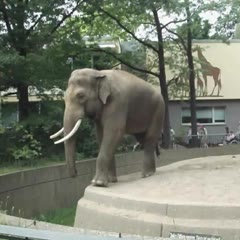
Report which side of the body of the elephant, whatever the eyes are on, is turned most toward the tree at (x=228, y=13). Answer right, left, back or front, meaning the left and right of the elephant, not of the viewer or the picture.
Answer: back

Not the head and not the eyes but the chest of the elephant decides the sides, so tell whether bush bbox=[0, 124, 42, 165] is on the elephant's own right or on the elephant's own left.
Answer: on the elephant's own right

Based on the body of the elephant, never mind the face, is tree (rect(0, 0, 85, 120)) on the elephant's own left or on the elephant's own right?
on the elephant's own right

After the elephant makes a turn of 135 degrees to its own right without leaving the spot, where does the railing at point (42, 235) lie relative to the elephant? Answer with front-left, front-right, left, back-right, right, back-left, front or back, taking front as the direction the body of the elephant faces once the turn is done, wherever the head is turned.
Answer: back

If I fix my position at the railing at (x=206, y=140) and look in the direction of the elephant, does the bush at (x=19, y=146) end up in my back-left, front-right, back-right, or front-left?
front-right

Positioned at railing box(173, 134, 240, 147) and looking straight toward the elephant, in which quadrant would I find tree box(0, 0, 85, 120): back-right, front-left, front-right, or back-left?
front-right

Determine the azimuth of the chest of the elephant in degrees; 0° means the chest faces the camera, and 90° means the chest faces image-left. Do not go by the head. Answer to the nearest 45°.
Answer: approximately 45°

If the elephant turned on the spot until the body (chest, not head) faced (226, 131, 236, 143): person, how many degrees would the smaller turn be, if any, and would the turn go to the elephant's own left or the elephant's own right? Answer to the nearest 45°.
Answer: approximately 135° to the elephant's own right

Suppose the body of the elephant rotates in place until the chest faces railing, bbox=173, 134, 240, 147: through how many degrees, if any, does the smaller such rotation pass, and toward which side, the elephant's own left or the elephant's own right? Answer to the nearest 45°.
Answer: approximately 135° to the elephant's own right

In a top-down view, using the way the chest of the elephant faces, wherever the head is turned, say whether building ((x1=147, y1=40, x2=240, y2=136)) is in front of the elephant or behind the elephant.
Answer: behind
